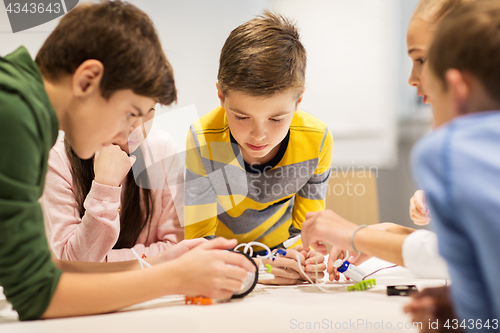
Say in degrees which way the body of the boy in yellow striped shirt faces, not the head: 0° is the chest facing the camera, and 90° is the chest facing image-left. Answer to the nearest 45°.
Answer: approximately 0°
